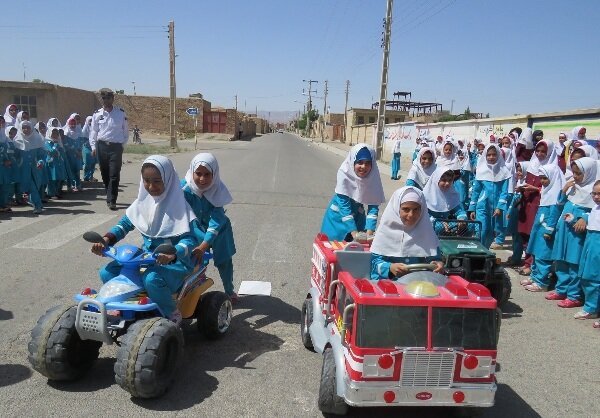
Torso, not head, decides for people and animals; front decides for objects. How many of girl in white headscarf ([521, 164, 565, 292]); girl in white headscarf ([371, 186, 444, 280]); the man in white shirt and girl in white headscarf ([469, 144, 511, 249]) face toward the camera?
3

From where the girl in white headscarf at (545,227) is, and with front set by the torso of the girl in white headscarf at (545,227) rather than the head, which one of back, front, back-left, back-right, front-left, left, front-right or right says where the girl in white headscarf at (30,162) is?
front

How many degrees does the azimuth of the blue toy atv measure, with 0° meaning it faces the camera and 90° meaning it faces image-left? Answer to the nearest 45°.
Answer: approximately 45°

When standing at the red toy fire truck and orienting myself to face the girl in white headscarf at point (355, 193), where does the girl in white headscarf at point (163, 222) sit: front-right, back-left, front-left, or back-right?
front-left

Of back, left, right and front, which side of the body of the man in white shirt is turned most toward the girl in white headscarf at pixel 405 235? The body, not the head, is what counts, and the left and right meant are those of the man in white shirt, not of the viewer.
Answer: front

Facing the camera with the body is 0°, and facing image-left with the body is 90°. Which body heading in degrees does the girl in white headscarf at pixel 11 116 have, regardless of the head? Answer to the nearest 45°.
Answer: approximately 315°

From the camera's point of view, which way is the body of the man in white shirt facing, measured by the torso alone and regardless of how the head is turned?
toward the camera

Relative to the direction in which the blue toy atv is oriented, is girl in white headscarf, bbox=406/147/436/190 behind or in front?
behind

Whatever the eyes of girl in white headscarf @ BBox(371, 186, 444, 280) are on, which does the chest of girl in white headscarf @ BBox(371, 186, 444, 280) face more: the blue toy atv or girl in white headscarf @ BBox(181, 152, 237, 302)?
the blue toy atv

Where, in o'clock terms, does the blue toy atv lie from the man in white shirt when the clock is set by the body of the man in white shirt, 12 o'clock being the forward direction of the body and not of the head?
The blue toy atv is roughly at 12 o'clock from the man in white shirt.

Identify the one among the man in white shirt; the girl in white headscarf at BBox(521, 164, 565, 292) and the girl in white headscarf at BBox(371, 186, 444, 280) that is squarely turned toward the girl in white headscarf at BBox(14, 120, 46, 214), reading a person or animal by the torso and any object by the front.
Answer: the girl in white headscarf at BBox(521, 164, 565, 292)

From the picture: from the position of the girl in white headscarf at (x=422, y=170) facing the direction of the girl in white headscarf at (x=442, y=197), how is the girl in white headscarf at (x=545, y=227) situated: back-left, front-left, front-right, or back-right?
front-left

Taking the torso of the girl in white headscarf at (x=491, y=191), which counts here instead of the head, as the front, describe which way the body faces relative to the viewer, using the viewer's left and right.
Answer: facing the viewer

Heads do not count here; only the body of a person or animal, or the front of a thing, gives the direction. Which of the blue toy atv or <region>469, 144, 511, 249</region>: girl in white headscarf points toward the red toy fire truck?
the girl in white headscarf

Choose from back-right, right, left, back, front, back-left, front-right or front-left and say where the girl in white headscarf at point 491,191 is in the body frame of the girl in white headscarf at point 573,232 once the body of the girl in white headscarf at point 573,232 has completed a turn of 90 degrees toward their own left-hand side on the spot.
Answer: back

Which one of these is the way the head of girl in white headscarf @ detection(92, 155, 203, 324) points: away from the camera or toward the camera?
toward the camera

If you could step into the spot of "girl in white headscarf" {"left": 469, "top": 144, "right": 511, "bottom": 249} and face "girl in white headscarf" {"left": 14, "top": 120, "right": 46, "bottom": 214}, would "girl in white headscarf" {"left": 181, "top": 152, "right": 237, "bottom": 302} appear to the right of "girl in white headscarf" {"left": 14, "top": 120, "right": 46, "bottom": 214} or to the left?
left
